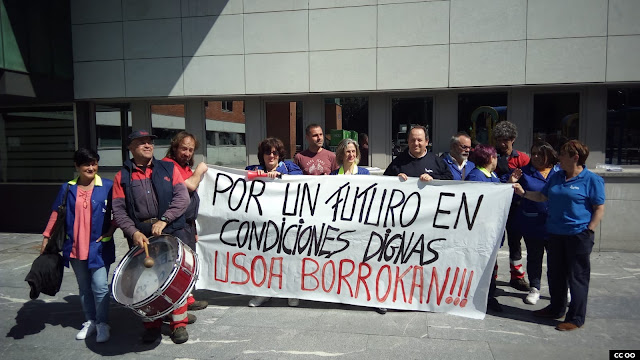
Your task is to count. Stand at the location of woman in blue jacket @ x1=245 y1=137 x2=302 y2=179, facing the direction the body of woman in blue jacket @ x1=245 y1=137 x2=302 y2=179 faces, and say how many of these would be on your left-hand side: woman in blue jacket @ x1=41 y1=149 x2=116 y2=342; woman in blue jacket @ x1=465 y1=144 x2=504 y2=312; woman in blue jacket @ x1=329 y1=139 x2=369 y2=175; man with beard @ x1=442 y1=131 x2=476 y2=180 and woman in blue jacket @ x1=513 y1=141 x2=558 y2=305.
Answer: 4

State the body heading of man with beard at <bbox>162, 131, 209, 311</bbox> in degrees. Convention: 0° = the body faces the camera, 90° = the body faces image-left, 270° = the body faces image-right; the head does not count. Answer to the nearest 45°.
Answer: approximately 315°

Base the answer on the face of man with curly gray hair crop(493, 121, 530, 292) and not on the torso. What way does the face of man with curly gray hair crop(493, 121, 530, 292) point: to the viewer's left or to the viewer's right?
to the viewer's left

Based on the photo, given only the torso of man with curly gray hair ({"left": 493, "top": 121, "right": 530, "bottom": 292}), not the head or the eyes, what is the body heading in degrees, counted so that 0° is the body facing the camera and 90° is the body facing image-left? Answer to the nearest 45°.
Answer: approximately 45°

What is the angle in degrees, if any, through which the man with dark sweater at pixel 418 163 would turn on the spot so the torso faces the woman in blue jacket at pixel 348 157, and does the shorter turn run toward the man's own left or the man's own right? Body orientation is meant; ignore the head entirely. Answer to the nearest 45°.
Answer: approximately 90° to the man's own right

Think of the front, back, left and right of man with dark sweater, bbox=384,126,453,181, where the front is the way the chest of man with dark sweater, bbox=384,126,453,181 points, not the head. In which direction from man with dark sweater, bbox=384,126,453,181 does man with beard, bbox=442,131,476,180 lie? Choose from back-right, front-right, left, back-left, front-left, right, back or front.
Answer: back-left

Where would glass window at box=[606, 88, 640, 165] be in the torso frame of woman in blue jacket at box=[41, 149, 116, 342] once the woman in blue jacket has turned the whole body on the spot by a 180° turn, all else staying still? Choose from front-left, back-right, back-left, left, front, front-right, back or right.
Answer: right

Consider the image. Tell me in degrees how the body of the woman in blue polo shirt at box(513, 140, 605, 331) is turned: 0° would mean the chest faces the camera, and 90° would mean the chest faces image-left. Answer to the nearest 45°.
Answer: approximately 45°

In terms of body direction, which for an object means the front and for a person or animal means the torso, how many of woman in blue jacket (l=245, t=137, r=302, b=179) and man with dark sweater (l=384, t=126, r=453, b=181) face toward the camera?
2

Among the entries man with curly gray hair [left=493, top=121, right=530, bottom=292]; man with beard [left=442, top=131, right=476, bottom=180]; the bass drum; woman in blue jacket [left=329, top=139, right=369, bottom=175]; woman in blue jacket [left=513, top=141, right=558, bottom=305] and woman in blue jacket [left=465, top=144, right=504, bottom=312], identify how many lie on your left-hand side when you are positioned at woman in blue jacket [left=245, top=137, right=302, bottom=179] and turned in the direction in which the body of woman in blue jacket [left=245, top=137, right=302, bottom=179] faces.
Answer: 5
